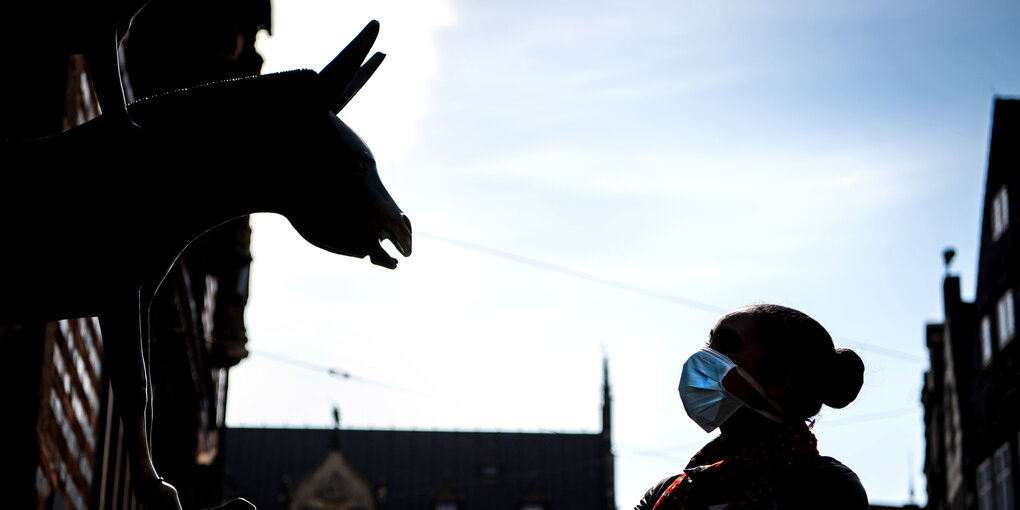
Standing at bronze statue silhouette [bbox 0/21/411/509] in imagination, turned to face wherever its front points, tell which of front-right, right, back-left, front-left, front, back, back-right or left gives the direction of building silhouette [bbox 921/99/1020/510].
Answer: front-left

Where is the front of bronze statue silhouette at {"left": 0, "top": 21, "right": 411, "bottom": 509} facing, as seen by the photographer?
facing to the right of the viewer

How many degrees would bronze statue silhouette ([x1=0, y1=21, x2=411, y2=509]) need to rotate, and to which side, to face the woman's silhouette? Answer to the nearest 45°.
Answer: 0° — it already faces them

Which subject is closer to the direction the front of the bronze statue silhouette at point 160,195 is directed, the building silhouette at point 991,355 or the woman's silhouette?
the woman's silhouette
